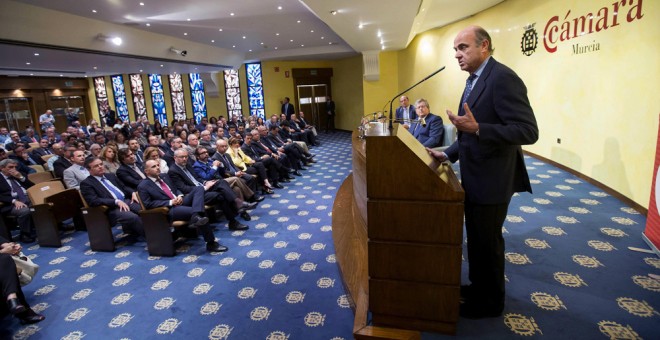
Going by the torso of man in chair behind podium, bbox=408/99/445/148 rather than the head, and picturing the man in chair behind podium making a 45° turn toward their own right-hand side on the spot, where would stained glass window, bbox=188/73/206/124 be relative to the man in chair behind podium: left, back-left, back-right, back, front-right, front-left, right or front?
front-right

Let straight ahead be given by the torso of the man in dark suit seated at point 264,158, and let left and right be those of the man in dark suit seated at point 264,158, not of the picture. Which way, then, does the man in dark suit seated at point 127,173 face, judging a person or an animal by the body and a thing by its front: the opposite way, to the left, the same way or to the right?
the same way

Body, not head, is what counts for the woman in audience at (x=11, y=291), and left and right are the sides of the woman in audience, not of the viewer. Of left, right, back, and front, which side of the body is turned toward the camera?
right

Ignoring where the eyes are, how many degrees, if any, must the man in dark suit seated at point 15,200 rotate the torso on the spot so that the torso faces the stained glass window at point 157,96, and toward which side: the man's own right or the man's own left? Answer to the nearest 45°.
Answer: approximately 90° to the man's own left

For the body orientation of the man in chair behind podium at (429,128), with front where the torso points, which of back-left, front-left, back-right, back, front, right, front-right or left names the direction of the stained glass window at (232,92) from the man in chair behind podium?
right

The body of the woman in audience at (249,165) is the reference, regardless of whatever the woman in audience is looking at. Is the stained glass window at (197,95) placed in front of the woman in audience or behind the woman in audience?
behind

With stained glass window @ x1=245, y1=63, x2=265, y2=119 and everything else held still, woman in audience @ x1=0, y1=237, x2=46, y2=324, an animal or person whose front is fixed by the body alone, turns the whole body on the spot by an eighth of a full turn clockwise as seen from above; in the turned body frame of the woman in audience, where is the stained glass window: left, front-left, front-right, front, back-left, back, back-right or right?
left

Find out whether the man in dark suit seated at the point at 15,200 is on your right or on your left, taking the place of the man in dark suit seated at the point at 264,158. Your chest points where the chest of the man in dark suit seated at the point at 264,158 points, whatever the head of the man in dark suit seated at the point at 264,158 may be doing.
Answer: on your right

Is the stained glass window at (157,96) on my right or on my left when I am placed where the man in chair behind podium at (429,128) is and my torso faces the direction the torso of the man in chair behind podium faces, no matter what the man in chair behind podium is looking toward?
on my right

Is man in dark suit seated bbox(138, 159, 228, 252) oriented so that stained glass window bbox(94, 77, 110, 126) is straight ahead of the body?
no

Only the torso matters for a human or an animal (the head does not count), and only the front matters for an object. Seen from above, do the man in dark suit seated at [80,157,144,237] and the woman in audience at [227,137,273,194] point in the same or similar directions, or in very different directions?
same or similar directions

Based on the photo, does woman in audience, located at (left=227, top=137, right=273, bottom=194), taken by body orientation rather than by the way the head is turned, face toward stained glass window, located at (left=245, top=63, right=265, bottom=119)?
no

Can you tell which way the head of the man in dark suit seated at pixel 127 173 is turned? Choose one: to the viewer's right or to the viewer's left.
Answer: to the viewer's right

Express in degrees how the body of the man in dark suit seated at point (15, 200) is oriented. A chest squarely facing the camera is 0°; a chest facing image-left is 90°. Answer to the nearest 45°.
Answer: approximately 315°

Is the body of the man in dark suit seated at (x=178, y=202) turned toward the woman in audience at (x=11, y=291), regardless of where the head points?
no

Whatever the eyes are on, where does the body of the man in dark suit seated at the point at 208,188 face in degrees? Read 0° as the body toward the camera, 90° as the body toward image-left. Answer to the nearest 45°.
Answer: approximately 315°

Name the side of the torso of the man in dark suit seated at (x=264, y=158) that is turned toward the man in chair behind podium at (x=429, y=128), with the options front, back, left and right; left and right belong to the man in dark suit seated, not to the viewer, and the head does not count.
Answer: front

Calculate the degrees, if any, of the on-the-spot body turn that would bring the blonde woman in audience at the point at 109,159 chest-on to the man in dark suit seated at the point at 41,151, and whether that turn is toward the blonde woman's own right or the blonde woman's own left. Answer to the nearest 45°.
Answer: approximately 135° to the blonde woman's own left

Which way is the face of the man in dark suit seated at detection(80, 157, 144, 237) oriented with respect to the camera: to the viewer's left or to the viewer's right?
to the viewer's right
